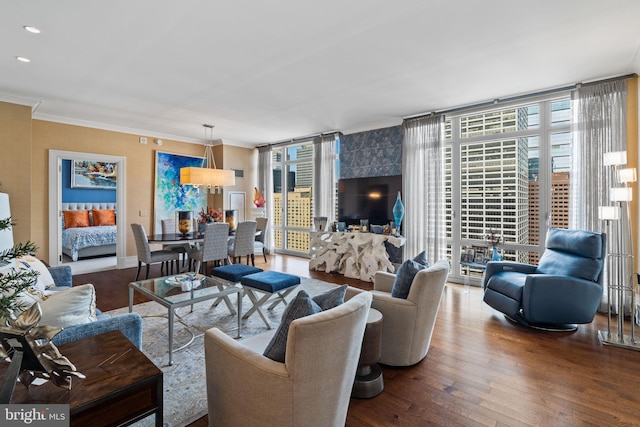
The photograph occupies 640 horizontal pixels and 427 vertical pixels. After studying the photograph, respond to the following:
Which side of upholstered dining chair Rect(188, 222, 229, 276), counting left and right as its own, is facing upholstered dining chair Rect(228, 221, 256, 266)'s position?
right

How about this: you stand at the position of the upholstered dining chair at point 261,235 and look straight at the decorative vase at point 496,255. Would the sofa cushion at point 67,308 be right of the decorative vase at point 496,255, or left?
right

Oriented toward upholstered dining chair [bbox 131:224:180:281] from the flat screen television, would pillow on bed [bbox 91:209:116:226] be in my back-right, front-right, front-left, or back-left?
front-right

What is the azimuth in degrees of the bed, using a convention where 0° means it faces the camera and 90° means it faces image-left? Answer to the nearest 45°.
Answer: approximately 315°

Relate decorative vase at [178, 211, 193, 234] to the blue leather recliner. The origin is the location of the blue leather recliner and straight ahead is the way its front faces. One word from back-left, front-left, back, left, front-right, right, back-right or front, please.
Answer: front-right

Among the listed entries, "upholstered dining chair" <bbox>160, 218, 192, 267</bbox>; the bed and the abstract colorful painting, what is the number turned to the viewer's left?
0

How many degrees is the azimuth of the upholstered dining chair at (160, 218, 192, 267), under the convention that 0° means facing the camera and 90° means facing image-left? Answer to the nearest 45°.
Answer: approximately 315°

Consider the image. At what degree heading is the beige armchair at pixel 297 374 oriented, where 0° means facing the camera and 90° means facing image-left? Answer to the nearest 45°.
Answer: approximately 135°

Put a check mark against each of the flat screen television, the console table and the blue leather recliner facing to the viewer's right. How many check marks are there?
0

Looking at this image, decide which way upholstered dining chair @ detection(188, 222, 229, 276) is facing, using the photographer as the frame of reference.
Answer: facing away from the viewer and to the left of the viewer

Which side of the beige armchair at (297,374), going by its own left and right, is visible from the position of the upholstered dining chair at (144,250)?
front

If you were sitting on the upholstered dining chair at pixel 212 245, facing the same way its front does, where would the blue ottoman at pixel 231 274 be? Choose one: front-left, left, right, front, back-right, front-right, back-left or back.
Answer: back-left

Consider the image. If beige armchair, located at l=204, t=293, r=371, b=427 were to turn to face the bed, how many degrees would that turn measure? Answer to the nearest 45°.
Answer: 0° — it already faces it

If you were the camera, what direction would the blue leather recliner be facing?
facing the viewer and to the left of the viewer

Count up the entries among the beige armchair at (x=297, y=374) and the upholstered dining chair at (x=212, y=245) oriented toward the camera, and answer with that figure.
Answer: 0

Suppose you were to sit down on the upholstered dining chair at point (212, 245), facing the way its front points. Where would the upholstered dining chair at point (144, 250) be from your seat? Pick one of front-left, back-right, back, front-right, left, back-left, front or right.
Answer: front-left

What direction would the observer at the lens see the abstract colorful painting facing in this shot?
facing the viewer and to the right of the viewer
